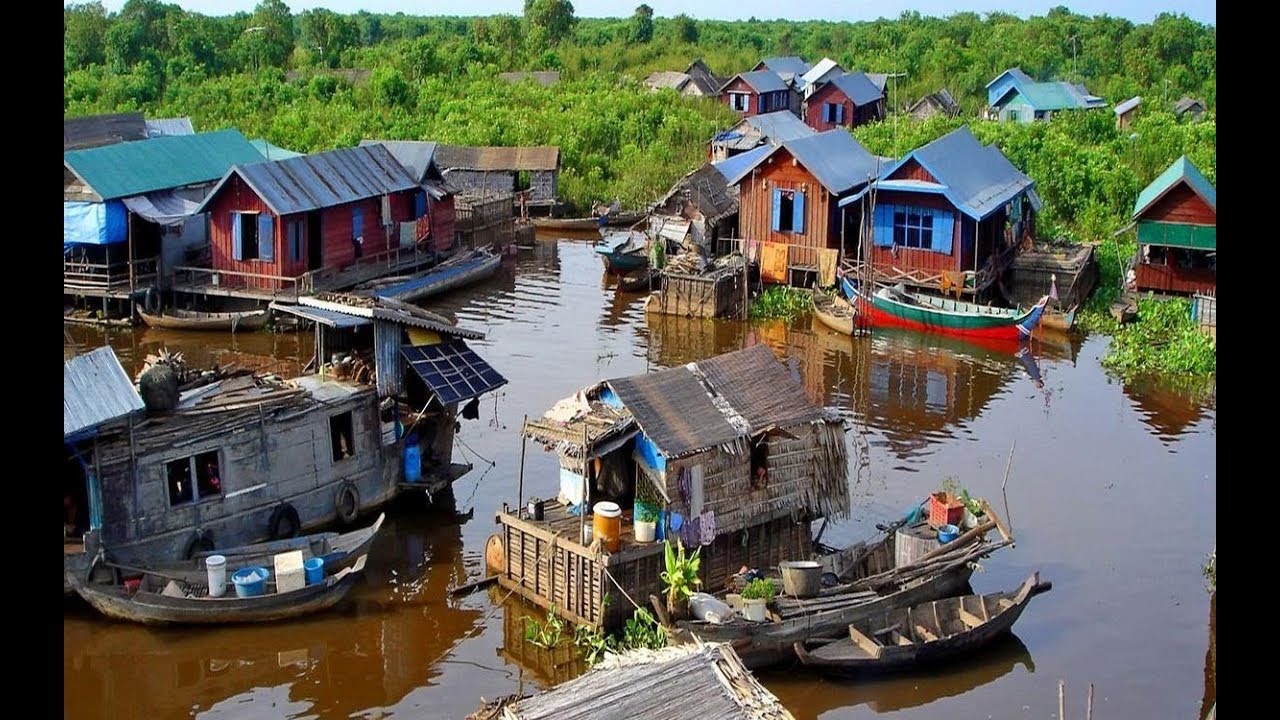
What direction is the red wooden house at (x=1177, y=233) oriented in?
toward the camera

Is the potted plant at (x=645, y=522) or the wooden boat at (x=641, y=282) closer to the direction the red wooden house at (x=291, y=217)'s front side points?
the potted plant

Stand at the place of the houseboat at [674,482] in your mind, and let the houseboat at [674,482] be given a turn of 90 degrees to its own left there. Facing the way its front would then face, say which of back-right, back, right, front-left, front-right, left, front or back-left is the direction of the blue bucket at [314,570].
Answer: back-right

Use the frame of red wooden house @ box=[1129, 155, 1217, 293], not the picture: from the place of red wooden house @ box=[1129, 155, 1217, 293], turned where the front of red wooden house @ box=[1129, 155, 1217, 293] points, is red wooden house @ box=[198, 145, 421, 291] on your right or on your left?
on your right

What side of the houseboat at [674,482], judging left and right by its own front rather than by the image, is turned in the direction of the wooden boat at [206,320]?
right

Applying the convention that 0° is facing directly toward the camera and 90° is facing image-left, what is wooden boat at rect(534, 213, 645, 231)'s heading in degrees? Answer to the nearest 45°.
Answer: approximately 270°

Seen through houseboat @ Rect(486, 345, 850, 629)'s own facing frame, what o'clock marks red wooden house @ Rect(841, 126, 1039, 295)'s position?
The red wooden house is roughly at 5 o'clock from the houseboat.

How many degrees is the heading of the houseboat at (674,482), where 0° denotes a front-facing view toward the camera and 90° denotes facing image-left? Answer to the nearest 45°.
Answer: approximately 45°
